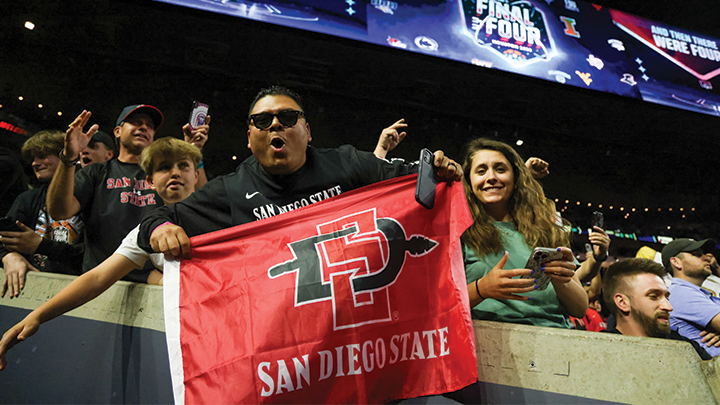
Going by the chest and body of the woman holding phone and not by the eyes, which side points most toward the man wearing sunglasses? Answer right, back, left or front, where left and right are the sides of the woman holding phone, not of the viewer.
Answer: right

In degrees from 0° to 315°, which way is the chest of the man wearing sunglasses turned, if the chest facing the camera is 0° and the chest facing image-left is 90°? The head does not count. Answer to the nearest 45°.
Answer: approximately 0°

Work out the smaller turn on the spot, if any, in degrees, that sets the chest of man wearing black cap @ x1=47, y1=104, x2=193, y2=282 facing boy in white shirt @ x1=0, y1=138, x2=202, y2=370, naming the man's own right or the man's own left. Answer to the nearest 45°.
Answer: approximately 45° to the man's own right

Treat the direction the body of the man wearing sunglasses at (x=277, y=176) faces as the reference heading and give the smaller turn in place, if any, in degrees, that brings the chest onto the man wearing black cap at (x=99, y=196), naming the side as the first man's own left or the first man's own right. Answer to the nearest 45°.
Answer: approximately 135° to the first man's own right

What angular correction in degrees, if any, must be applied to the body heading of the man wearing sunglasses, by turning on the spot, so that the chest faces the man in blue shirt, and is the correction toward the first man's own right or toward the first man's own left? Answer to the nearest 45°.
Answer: approximately 90° to the first man's own left
